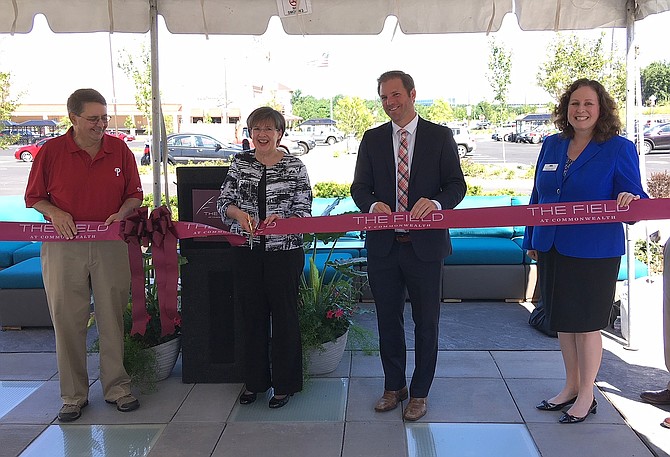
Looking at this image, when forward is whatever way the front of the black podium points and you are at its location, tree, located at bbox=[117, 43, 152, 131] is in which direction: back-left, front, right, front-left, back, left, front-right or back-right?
back

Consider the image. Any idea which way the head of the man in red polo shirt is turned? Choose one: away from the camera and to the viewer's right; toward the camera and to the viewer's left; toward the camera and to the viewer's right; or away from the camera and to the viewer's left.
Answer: toward the camera and to the viewer's right

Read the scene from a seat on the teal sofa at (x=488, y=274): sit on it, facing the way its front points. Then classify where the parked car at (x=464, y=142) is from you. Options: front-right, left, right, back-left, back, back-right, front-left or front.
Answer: back

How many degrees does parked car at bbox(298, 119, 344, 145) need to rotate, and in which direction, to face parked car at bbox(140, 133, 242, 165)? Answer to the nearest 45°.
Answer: approximately 90° to its right

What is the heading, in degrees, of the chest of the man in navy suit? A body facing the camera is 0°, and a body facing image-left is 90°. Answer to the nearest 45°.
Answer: approximately 0°
